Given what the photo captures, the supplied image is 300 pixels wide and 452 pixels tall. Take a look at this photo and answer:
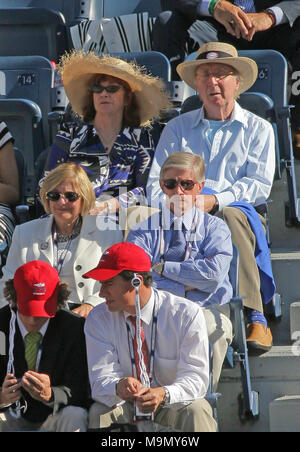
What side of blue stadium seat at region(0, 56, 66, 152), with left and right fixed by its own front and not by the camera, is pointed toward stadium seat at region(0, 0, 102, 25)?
back

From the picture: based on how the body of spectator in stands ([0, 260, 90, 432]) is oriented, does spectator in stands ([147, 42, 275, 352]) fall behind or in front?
behind

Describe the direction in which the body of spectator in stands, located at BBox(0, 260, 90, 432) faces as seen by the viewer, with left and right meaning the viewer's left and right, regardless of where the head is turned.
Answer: facing the viewer

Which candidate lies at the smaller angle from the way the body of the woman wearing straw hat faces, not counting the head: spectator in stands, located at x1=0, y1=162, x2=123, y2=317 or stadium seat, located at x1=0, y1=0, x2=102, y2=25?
the spectator in stands

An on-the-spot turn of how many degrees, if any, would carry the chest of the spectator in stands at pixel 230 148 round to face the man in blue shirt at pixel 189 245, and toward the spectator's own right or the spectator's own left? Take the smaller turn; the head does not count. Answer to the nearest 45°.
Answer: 0° — they already face them

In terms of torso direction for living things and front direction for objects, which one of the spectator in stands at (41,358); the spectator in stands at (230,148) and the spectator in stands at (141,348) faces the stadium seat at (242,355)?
the spectator in stands at (230,148)

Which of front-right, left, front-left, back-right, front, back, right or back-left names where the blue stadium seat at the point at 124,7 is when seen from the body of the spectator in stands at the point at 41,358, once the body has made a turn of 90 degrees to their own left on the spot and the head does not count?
left

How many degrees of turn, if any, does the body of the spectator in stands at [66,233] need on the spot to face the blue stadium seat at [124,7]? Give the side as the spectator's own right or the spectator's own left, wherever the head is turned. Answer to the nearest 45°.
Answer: approximately 180°

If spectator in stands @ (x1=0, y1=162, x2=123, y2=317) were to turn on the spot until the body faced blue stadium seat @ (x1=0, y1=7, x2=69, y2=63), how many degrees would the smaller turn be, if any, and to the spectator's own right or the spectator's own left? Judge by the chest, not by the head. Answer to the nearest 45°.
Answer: approximately 180°

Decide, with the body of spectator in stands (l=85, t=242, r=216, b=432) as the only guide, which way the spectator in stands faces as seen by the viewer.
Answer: toward the camera

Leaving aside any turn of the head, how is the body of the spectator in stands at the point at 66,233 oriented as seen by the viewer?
toward the camera

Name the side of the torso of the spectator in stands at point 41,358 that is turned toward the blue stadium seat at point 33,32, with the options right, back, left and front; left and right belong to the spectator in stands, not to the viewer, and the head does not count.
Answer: back

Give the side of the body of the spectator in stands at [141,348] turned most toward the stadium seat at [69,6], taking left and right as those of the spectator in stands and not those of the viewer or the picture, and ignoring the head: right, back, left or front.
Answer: back
